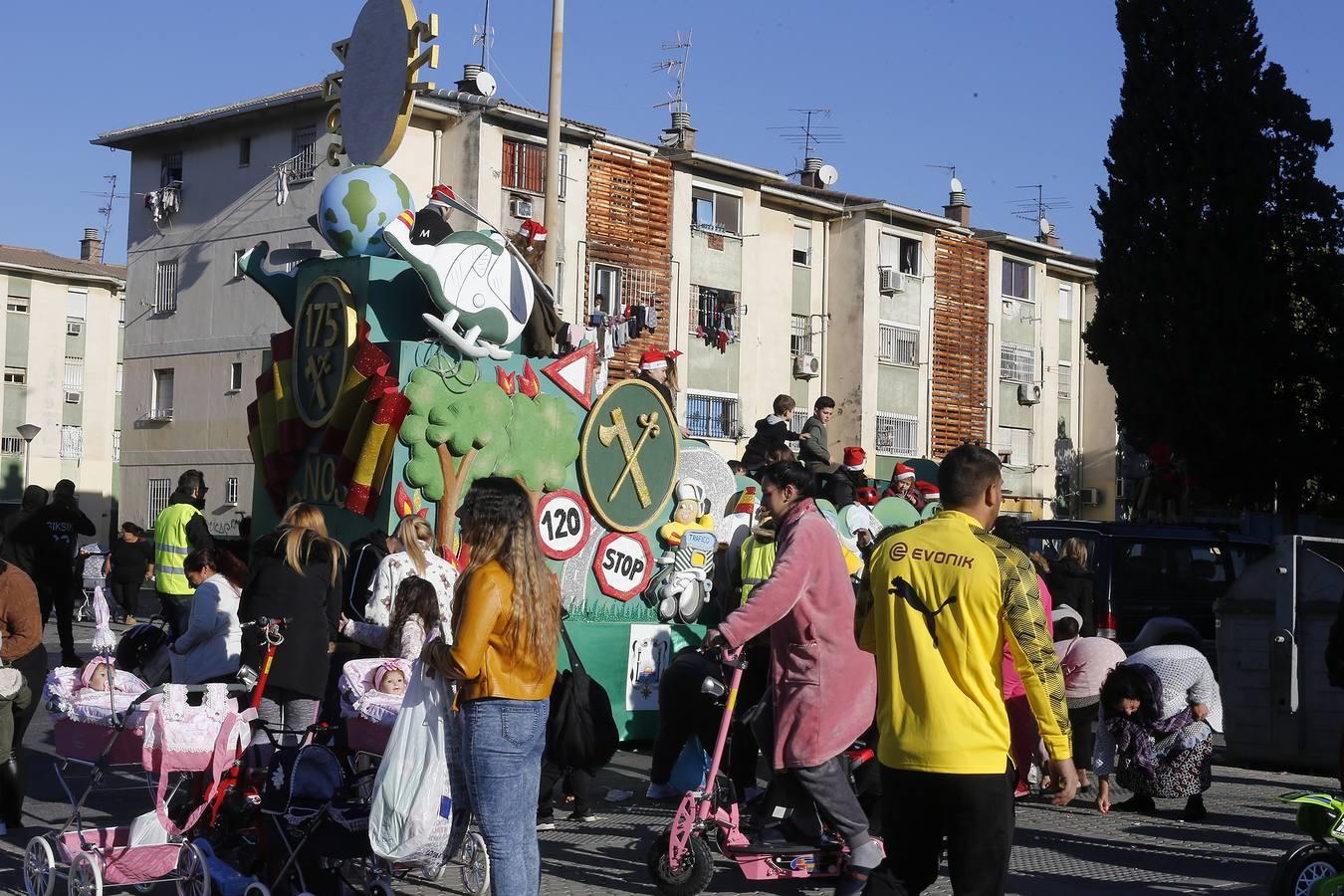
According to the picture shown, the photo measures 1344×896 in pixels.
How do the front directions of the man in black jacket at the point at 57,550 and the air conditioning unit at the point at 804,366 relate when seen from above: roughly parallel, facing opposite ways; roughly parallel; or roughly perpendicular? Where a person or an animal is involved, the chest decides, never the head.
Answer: roughly parallel, facing opposite ways

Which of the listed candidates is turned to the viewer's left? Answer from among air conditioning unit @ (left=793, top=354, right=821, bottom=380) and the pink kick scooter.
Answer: the pink kick scooter

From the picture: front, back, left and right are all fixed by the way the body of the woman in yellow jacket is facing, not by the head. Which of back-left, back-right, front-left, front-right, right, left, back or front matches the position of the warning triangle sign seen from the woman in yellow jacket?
front-right

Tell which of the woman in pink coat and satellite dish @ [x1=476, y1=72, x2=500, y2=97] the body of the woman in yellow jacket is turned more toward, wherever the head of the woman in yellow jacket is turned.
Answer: the satellite dish

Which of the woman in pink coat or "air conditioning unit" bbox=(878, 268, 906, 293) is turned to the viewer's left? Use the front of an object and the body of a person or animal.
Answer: the woman in pink coat

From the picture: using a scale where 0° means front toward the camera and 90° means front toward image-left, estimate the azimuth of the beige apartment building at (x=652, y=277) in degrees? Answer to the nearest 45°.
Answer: approximately 315°

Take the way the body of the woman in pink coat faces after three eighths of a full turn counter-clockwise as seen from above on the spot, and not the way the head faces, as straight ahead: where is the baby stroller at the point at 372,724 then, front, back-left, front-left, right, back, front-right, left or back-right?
back-right

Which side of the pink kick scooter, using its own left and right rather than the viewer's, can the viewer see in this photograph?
left

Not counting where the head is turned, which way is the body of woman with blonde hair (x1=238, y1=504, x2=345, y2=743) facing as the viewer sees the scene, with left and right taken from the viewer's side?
facing away from the viewer

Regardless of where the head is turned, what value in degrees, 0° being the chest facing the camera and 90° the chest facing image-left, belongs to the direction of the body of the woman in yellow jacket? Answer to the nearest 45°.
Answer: approximately 135°

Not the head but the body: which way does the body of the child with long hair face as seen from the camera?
away from the camera

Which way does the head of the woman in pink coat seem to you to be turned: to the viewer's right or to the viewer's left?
to the viewer's left

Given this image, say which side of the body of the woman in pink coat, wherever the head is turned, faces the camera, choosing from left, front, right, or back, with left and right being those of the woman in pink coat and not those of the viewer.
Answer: left

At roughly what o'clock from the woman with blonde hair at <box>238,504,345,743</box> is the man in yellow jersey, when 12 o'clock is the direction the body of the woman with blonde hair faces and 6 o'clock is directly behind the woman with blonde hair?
The man in yellow jersey is roughly at 5 o'clock from the woman with blonde hair.

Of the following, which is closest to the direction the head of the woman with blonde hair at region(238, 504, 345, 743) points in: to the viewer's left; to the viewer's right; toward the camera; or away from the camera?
away from the camera

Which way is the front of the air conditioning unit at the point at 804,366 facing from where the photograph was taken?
facing the viewer and to the right of the viewer
